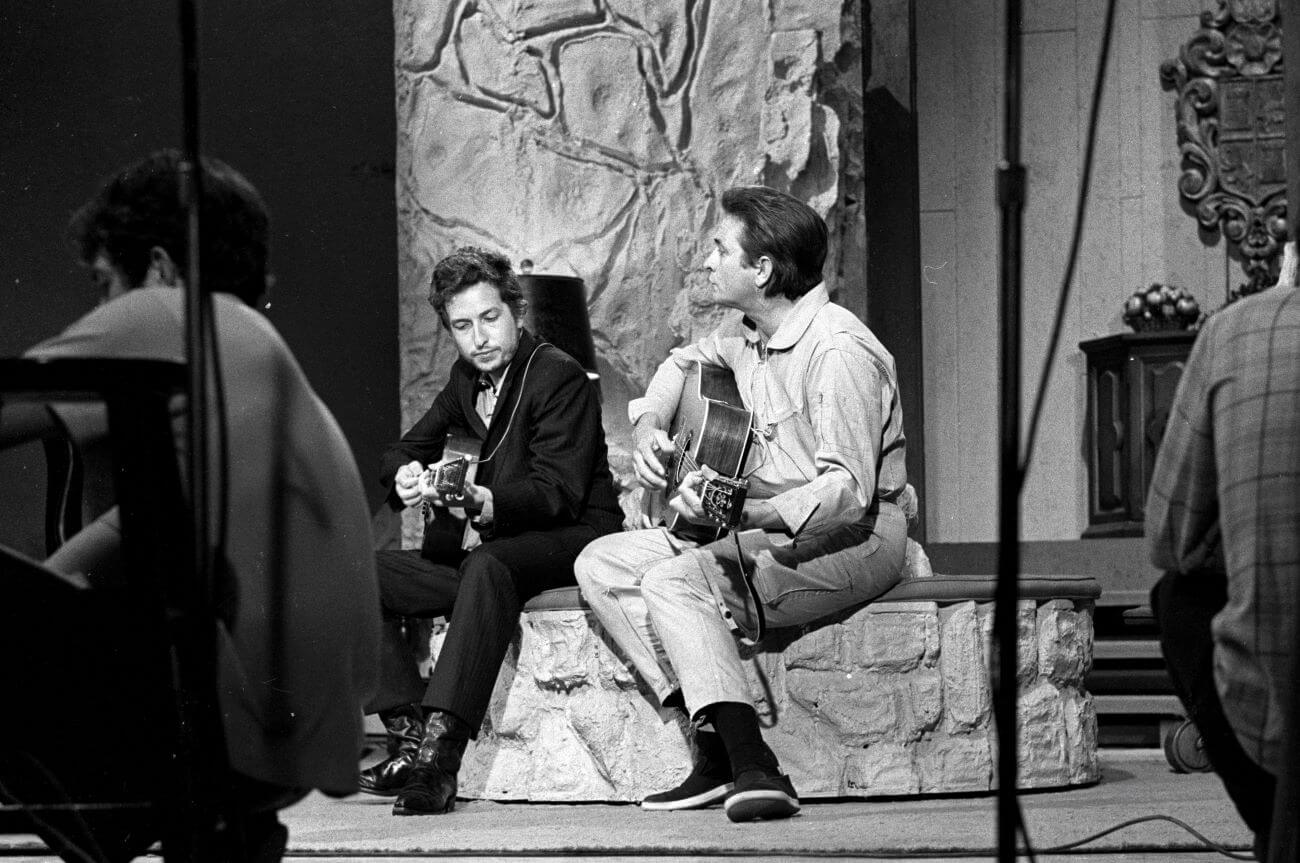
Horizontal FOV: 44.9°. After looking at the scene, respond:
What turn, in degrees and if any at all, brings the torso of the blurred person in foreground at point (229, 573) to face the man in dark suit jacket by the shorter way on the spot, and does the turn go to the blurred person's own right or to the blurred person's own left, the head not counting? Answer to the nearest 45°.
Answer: approximately 45° to the blurred person's own right

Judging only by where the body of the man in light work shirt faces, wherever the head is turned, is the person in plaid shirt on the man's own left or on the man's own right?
on the man's own left

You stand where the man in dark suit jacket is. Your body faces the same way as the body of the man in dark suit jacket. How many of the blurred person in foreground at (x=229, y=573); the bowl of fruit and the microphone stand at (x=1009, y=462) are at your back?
1

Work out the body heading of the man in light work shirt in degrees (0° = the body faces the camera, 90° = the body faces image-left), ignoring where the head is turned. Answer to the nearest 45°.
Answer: approximately 45°

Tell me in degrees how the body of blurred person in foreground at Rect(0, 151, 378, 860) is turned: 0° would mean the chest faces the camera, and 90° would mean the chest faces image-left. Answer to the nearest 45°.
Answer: approximately 135°

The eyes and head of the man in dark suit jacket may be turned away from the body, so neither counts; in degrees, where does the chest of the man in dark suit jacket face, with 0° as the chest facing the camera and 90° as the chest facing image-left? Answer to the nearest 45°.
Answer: approximately 45°

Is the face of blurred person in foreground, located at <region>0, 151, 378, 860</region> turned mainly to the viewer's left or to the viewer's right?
to the viewer's left

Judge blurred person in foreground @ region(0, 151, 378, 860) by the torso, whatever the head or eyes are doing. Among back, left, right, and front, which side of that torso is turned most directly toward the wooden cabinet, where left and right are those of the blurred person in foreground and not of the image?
right
